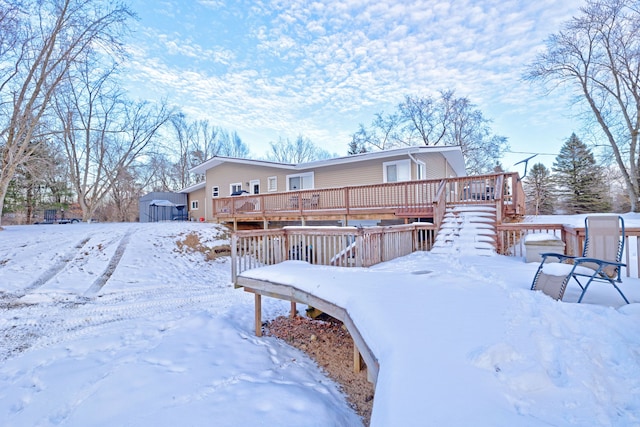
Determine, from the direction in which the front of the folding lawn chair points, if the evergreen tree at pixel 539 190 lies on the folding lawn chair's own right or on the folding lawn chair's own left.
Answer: on the folding lawn chair's own right

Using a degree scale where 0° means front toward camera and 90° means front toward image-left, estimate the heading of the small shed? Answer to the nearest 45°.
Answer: approximately 0°

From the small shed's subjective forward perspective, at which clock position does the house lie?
The house is roughly at 11 o'clock from the small shed.

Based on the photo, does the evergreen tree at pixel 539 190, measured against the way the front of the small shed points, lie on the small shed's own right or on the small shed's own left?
on the small shed's own left

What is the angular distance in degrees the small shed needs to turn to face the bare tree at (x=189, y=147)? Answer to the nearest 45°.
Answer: approximately 180°

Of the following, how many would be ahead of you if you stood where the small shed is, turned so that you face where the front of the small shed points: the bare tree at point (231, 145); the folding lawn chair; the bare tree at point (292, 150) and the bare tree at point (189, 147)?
1

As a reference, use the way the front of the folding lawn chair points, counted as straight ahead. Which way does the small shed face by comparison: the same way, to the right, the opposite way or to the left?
to the left

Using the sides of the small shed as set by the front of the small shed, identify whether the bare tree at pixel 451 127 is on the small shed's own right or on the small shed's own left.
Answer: on the small shed's own left

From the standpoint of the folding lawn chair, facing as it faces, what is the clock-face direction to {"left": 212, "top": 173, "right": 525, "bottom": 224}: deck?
The deck is roughly at 3 o'clock from the folding lawn chair.

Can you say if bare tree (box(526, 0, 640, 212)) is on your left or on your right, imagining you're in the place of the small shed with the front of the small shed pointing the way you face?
on your left

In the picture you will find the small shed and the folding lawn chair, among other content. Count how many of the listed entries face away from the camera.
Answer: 0

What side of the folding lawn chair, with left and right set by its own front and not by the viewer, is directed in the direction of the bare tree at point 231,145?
right
